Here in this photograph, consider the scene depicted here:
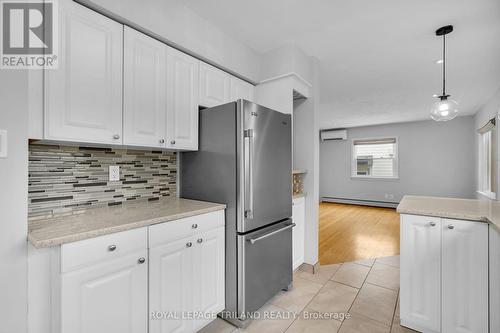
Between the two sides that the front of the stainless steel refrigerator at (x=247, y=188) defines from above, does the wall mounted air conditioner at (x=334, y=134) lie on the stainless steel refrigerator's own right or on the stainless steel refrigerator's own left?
on the stainless steel refrigerator's own left

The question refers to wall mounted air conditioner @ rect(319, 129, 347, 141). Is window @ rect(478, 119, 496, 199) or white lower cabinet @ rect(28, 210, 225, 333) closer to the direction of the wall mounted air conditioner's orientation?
the white lower cabinet

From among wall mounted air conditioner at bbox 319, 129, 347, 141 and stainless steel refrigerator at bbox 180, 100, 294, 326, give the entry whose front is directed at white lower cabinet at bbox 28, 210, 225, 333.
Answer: the wall mounted air conditioner

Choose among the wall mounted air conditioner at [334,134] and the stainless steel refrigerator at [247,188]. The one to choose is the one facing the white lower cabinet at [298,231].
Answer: the wall mounted air conditioner

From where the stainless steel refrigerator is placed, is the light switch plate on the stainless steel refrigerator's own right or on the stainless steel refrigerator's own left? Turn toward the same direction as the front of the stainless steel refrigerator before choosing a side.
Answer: on the stainless steel refrigerator's own right

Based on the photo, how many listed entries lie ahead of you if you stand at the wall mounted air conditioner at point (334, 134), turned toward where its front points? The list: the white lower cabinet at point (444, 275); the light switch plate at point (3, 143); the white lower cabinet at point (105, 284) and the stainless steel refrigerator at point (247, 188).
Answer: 4

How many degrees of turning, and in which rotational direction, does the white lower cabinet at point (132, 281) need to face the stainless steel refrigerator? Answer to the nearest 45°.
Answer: approximately 45° to its left

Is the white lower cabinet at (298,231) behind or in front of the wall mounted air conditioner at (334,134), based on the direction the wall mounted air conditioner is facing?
in front

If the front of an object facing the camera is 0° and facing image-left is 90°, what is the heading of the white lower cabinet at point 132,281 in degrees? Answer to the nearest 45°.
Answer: approximately 315°

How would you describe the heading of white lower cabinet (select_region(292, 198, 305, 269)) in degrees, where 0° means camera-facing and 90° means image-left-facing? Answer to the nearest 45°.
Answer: approximately 315°

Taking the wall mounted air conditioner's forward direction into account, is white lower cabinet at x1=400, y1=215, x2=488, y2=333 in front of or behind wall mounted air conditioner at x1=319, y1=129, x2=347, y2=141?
in front

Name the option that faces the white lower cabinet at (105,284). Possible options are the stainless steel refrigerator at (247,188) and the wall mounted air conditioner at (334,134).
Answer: the wall mounted air conditioner

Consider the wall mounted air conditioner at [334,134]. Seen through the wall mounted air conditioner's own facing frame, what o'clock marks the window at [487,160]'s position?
The window is roughly at 10 o'clock from the wall mounted air conditioner.

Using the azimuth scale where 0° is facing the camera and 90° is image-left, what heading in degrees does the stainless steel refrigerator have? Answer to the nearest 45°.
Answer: approximately 315°

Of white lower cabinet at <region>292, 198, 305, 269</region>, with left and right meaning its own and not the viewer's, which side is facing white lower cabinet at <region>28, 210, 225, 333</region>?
right
